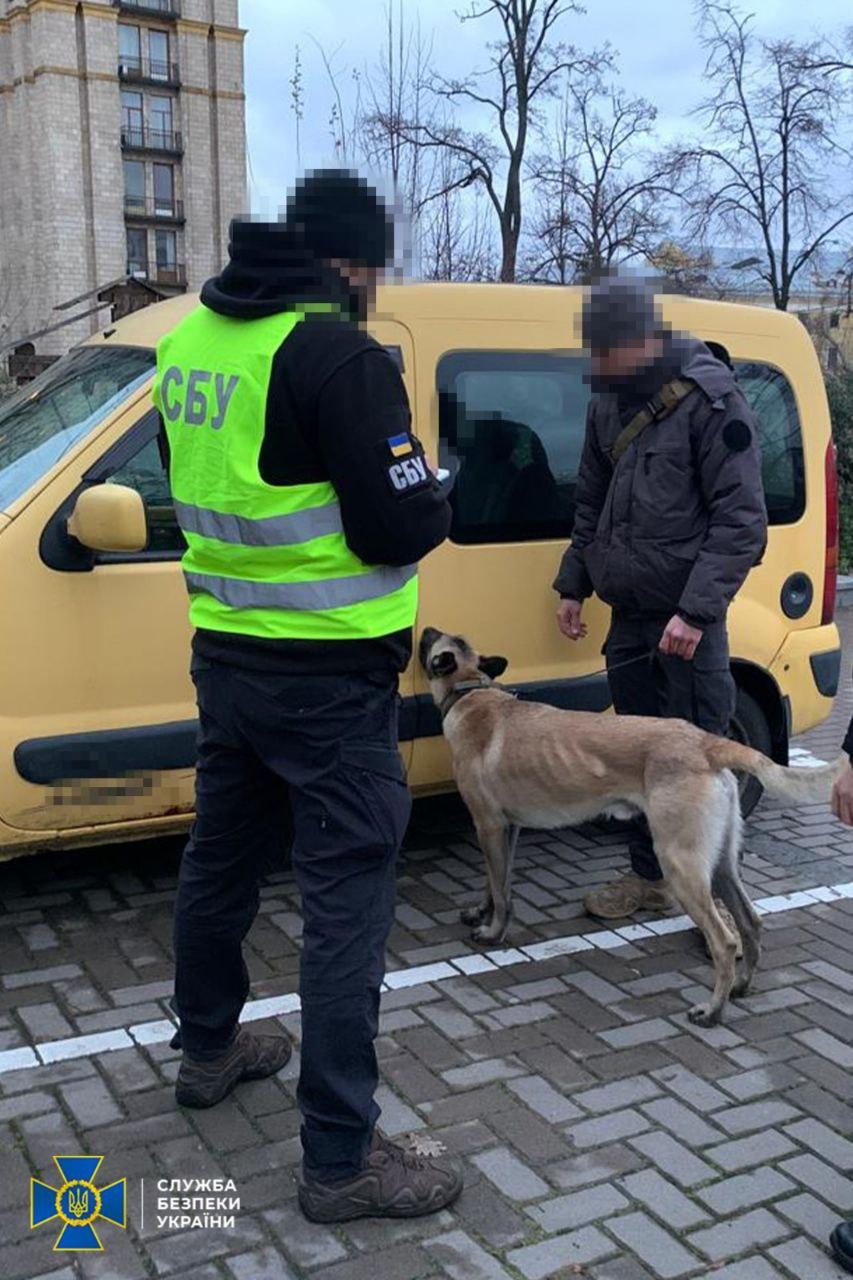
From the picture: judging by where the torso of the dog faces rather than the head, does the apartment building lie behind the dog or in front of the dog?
in front

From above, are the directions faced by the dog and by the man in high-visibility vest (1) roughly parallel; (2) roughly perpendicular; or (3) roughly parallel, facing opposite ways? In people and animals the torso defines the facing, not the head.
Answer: roughly perpendicular

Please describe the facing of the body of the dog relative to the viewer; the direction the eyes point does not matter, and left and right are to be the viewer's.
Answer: facing away from the viewer and to the left of the viewer

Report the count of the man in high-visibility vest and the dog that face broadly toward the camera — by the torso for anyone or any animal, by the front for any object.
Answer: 0

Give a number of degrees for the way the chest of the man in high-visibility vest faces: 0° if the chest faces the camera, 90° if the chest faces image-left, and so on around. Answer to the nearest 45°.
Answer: approximately 225°

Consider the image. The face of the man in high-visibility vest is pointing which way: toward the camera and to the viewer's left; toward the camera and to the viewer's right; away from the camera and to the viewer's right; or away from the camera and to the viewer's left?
away from the camera and to the viewer's right

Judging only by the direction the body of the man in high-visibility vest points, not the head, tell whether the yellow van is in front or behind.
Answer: in front
